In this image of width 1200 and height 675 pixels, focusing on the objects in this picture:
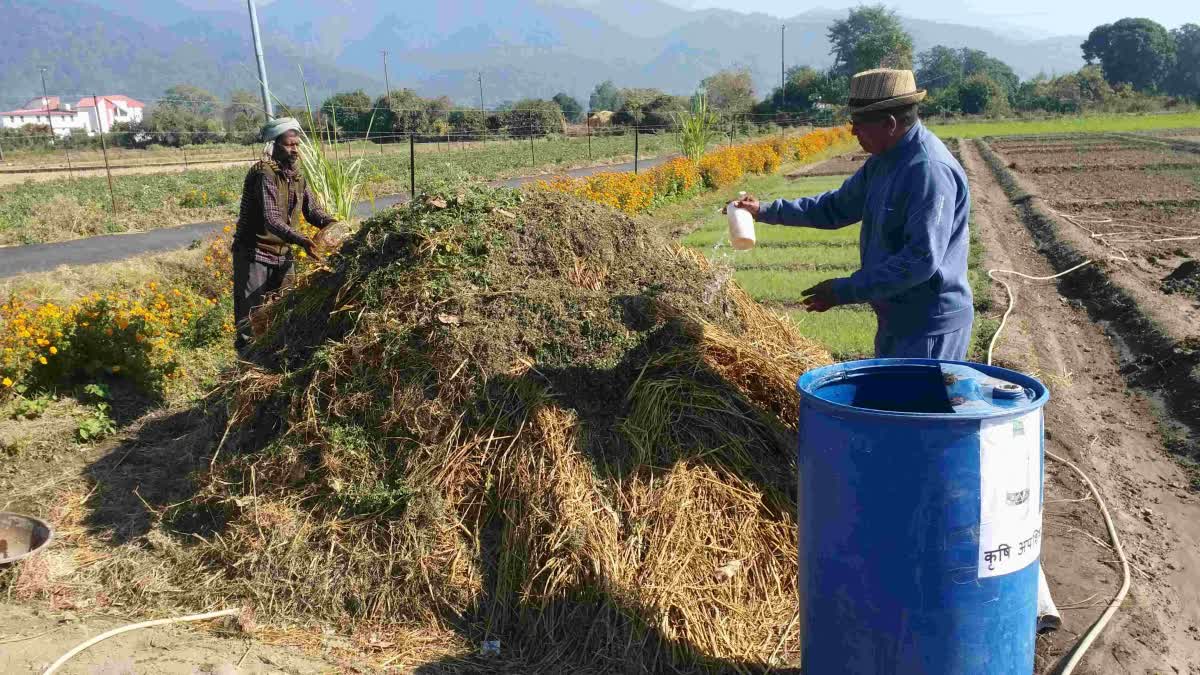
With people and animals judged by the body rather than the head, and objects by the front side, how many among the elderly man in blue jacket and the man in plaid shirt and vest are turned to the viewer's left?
1

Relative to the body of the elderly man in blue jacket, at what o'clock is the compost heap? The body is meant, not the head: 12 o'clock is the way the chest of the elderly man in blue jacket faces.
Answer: The compost heap is roughly at 12 o'clock from the elderly man in blue jacket.

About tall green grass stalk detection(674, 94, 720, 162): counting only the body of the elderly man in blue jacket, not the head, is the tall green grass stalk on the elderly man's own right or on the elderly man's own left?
on the elderly man's own right

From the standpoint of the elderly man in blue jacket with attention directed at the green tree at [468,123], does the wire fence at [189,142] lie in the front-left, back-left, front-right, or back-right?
front-left

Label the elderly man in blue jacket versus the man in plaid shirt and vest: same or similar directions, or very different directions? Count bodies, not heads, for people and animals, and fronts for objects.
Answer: very different directions

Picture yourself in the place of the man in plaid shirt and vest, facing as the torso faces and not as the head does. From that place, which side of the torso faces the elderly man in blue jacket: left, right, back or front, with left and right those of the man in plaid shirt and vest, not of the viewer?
front

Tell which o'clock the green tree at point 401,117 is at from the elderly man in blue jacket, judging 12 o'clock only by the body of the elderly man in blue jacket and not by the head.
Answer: The green tree is roughly at 2 o'clock from the elderly man in blue jacket.

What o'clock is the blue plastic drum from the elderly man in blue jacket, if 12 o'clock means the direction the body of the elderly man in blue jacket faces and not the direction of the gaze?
The blue plastic drum is roughly at 9 o'clock from the elderly man in blue jacket.

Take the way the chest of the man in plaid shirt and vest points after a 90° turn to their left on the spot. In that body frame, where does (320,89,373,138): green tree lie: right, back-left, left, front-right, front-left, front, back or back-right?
front-left

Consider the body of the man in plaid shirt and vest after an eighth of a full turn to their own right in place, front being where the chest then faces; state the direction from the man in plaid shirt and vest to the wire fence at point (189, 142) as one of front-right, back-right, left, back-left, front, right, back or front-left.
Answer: back

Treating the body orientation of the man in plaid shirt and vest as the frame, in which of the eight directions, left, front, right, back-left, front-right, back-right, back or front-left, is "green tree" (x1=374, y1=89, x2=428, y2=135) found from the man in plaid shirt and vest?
back-left

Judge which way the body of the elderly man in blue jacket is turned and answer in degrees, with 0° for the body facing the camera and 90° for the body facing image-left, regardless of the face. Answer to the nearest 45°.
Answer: approximately 90°

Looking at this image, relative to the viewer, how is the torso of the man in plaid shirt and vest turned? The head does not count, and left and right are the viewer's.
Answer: facing the viewer and to the right of the viewer

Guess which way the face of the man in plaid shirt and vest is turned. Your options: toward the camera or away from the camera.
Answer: toward the camera

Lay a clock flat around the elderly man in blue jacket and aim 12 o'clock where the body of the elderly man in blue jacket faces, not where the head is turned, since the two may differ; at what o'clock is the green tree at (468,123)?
The green tree is roughly at 2 o'clock from the elderly man in blue jacket.

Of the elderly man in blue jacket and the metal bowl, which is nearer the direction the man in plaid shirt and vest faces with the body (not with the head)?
the elderly man in blue jacket

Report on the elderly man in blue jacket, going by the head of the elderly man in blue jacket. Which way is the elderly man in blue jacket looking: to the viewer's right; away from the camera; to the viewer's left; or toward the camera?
to the viewer's left

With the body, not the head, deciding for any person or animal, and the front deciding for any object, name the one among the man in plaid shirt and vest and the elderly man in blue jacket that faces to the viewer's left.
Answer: the elderly man in blue jacket

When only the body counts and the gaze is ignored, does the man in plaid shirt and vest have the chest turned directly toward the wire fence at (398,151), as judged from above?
no

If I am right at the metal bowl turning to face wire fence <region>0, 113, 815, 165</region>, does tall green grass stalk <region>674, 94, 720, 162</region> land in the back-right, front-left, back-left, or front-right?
front-right
